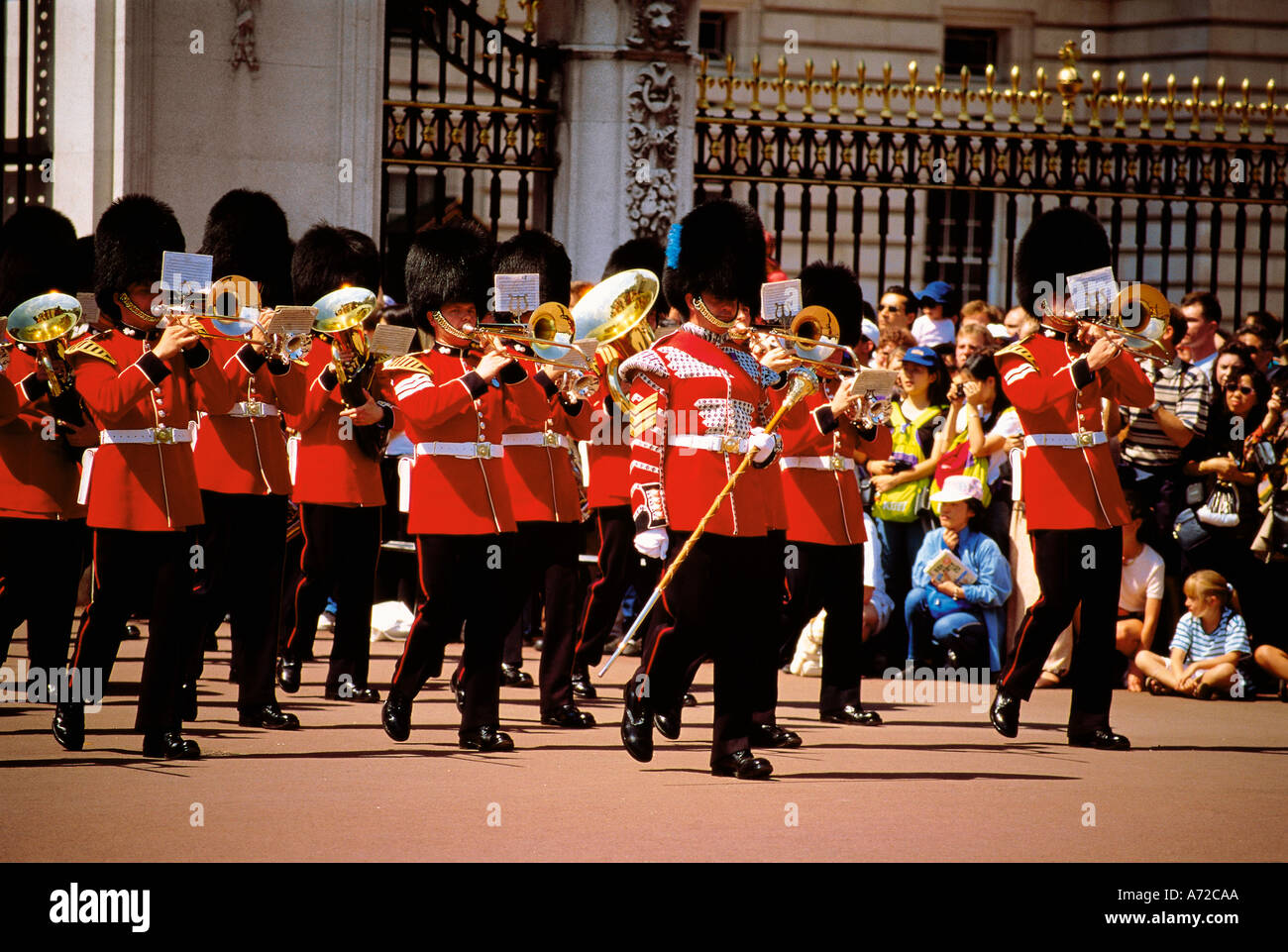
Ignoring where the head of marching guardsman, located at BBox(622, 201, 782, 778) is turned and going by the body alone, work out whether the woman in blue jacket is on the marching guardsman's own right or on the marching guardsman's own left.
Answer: on the marching guardsman's own left
